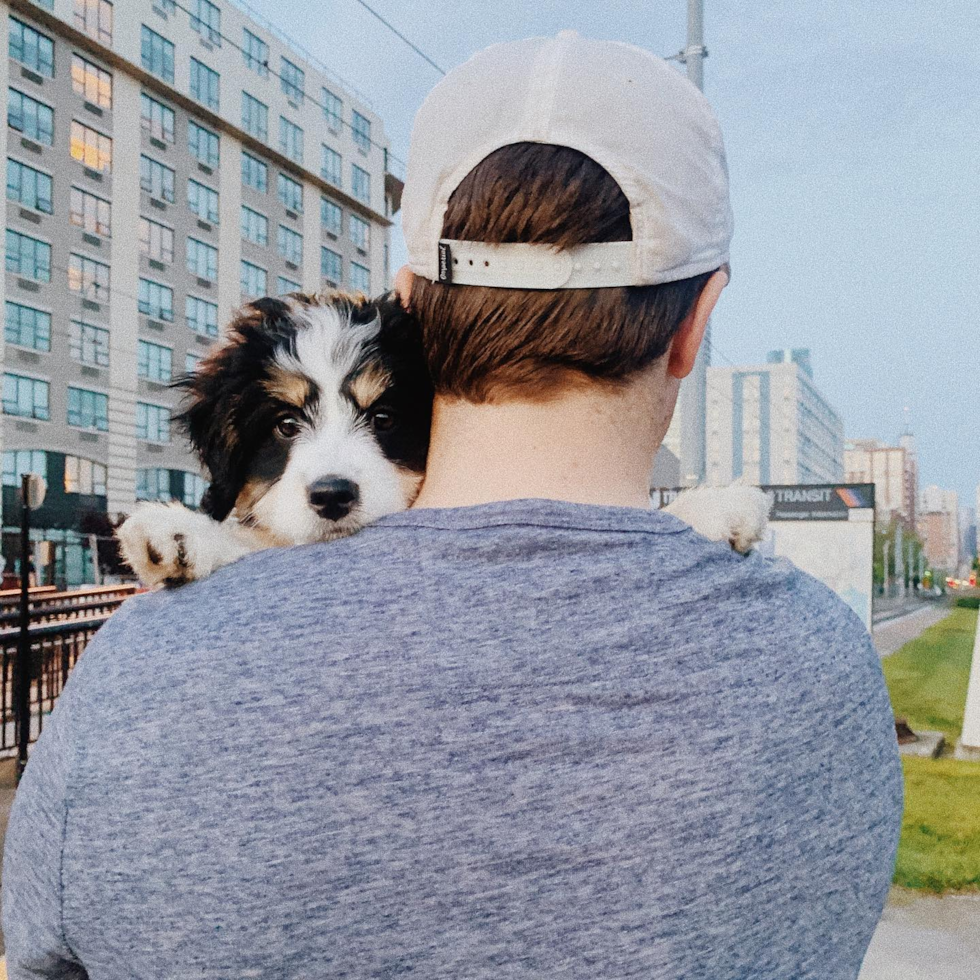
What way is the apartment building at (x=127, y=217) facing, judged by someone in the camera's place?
facing the viewer and to the right of the viewer

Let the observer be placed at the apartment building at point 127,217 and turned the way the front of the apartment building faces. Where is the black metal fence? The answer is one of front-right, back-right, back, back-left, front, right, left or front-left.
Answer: front-right

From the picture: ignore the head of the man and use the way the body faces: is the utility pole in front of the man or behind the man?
in front

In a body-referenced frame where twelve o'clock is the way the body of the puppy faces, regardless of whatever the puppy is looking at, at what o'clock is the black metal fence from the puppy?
The black metal fence is roughly at 5 o'clock from the puppy.

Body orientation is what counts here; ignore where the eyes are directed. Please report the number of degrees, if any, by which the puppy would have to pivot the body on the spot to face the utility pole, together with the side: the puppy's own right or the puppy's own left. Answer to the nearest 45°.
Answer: approximately 180°

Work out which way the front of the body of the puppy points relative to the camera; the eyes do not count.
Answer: toward the camera

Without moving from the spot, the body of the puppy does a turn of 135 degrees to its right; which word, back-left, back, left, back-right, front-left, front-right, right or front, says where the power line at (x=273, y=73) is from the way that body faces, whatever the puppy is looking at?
front-right

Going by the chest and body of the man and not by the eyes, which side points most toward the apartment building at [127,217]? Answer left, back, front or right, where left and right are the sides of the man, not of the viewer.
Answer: front

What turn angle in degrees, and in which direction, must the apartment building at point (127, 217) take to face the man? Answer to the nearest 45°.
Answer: approximately 45° to its right

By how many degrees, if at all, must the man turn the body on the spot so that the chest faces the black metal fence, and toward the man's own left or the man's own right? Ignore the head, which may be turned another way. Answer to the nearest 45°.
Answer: approximately 45° to the man's own left

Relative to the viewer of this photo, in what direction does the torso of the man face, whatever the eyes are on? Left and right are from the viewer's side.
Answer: facing away from the viewer

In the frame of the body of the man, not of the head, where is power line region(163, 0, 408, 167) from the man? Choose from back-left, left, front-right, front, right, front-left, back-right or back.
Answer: front

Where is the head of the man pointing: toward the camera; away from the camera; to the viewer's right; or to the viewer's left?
away from the camera
